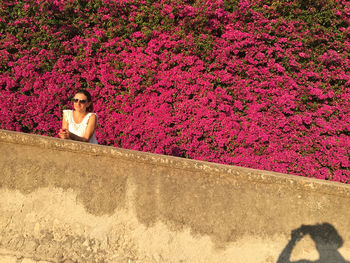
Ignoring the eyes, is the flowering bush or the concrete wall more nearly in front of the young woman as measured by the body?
the concrete wall

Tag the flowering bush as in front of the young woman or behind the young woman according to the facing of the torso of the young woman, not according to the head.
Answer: behind

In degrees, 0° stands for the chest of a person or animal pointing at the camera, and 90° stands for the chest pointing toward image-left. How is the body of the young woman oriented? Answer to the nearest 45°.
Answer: approximately 45°
